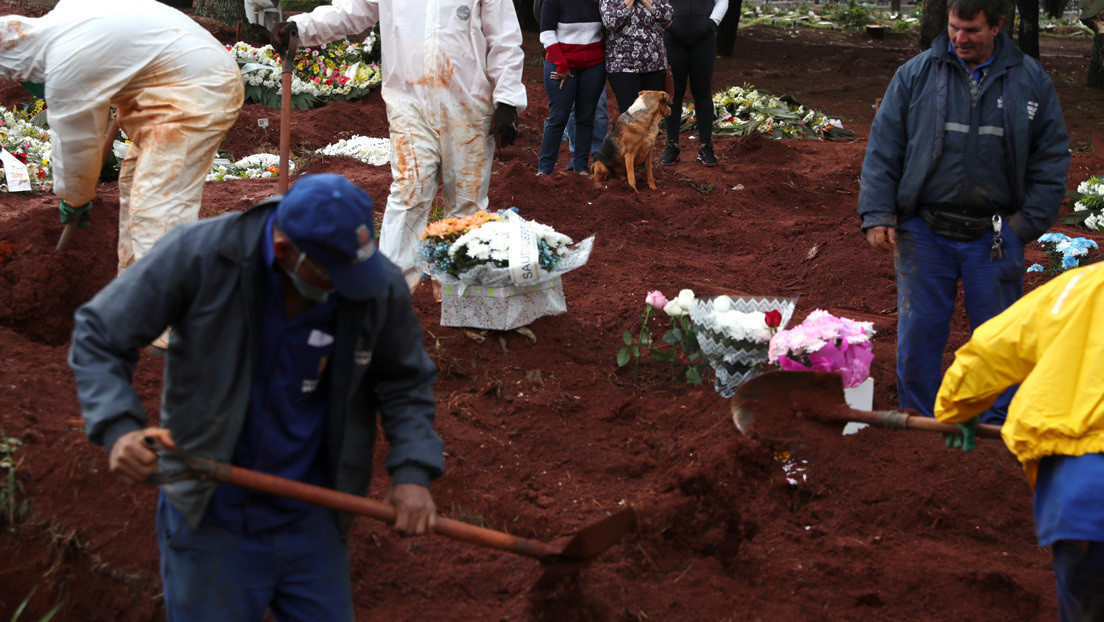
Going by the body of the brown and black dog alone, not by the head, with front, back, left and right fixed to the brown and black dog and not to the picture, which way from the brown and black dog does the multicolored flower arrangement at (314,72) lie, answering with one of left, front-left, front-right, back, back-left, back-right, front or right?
back

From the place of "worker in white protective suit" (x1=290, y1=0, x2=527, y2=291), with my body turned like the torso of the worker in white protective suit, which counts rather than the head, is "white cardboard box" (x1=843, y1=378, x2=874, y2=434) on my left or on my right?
on my left

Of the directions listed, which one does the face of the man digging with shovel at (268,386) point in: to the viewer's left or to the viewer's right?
to the viewer's right

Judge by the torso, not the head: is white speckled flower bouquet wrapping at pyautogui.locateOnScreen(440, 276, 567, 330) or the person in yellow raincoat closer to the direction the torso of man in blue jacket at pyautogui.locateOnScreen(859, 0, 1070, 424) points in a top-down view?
the person in yellow raincoat

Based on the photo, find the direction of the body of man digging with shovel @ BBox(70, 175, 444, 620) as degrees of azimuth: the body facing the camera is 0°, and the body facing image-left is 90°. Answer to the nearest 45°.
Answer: approximately 315°

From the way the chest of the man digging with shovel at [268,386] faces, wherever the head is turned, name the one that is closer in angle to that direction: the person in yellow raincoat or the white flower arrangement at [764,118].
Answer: the person in yellow raincoat

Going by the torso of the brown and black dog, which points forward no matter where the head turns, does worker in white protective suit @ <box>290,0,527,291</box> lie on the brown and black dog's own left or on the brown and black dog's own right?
on the brown and black dog's own right

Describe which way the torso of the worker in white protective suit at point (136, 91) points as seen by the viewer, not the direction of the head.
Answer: to the viewer's left

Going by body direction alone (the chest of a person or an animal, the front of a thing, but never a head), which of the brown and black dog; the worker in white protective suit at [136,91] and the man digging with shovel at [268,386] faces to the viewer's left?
the worker in white protective suit

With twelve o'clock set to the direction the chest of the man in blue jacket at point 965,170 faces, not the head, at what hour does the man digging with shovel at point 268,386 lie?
The man digging with shovel is roughly at 1 o'clock from the man in blue jacket.

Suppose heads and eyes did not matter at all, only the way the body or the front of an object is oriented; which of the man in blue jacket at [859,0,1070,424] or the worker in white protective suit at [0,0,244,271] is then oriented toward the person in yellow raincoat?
the man in blue jacket
